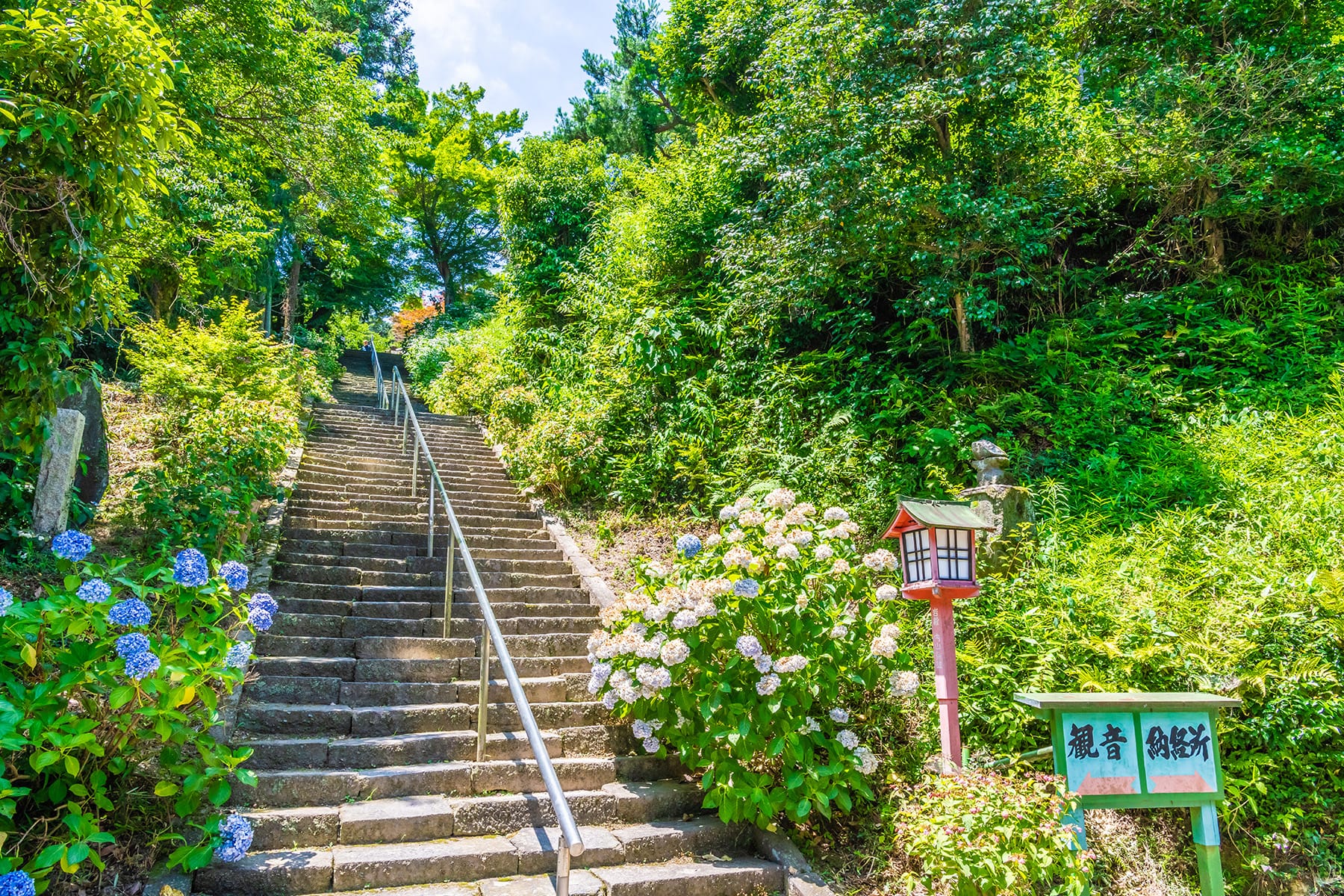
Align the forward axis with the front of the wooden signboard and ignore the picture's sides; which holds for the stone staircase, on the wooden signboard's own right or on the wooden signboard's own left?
on the wooden signboard's own right

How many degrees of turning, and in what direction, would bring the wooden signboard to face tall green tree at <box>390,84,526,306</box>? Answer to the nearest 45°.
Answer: approximately 135° to its right

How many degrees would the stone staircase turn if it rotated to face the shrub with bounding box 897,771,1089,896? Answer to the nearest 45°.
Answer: approximately 45° to its left

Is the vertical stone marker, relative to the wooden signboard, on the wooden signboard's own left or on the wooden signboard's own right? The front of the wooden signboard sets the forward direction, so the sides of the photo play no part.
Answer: on the wooden signboard's own right

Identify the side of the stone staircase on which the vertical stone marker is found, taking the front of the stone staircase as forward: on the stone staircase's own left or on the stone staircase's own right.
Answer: on the stone staircase's own right

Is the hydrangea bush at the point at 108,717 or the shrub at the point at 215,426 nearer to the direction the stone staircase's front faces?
the hydrangea bush

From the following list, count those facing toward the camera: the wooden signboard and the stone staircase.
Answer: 2

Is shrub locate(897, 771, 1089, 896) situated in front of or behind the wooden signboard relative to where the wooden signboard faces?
in front

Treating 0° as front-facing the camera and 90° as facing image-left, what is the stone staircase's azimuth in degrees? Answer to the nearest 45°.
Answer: approximately 0°

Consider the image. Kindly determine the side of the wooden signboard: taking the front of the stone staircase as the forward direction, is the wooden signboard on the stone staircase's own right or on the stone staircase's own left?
on the stone staircase's own left

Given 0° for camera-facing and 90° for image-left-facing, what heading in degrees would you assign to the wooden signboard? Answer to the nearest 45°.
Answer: approximately 0°

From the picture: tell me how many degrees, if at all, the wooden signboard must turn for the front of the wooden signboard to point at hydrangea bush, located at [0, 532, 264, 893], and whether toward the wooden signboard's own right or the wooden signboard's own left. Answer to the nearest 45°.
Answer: approximately 45° to the wooden signboard's own right
